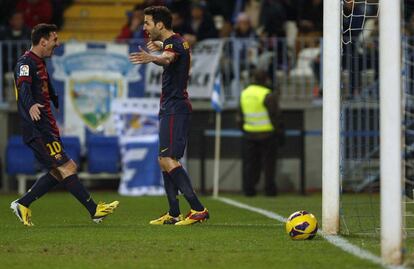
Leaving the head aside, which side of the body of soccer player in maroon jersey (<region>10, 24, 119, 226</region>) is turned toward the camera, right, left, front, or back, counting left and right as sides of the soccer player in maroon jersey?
right

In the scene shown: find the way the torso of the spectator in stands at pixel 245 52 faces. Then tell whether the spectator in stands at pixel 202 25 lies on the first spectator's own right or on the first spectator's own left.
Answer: on the first spectator's own right

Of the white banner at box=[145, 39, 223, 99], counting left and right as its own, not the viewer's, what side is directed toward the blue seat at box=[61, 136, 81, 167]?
right

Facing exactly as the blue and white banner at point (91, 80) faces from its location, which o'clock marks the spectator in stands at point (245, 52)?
The spectator in stands is roughly at 9 o'clock from the blue and white banner.

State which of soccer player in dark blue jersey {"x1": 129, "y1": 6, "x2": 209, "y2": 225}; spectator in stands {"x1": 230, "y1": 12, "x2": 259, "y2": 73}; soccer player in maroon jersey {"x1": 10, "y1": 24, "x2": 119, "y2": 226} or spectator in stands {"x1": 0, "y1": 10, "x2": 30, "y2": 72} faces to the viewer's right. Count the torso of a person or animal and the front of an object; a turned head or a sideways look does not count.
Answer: soccer player in maroon jersey {"x1": 10, "y1": 24, "x2": 119, "y2": 226}

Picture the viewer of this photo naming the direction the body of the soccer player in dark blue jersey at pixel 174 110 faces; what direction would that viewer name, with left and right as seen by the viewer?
facing to the left of the viewer

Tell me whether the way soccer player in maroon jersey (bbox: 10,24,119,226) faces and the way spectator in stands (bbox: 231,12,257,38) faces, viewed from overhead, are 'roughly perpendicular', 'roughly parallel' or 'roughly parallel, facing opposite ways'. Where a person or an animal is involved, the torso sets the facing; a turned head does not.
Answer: roughly perpendicular

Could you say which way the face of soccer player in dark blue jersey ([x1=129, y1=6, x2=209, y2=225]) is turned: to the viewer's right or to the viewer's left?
to the viewer's left

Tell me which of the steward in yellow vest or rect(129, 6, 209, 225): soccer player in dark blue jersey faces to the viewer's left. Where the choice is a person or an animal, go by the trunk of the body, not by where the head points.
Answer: the soccer player in dark blue jersey

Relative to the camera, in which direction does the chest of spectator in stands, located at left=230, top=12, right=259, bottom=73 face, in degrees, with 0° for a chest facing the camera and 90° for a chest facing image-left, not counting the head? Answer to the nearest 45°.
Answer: approximately 0°

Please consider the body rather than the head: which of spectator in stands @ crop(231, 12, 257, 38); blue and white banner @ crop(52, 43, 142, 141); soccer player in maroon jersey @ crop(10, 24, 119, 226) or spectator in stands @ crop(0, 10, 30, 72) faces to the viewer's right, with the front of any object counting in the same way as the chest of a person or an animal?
the soccer player in maroon jersey
